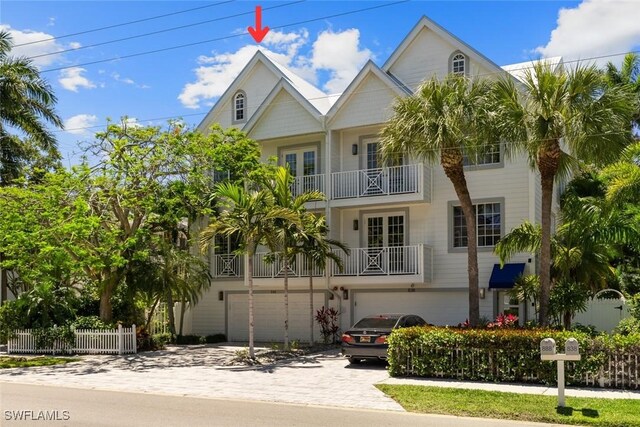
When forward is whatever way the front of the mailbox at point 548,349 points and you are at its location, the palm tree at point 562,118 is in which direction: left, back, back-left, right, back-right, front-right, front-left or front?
back

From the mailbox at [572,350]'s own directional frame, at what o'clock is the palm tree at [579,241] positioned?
The palm tree is roughly at 6 o'clock from the mailbox.

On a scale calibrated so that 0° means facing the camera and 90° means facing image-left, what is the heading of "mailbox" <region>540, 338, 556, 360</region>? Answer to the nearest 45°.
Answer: approximately 0°

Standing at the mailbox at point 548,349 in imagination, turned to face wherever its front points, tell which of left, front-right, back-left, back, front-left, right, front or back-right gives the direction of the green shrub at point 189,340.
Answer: back-right

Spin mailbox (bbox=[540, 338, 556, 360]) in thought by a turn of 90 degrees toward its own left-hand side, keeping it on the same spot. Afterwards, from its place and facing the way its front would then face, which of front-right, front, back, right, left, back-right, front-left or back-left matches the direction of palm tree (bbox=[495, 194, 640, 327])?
left

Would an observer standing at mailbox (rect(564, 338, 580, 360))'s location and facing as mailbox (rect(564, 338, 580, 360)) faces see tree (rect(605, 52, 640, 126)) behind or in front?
behind

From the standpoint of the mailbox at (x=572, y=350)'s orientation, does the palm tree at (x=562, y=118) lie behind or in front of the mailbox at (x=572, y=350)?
behind
